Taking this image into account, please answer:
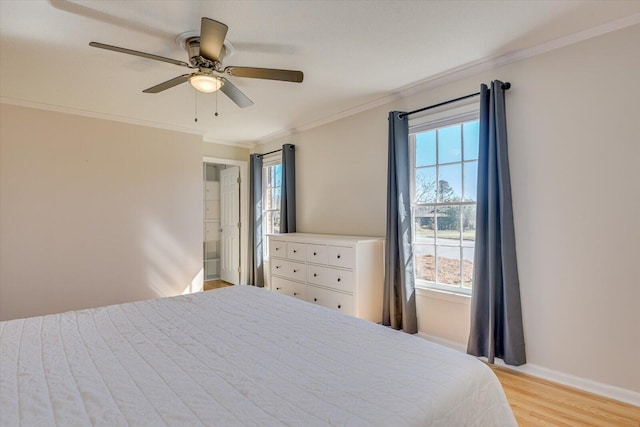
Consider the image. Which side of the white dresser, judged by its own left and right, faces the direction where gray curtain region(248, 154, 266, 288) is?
right

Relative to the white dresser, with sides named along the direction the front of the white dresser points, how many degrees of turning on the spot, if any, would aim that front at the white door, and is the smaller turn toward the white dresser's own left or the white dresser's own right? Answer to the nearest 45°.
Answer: approximately 90° to the white dresser's own right

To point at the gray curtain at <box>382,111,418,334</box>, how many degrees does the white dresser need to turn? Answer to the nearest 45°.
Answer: approximately 135° to its left

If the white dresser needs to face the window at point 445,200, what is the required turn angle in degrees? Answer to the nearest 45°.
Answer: approximately 135° to its left

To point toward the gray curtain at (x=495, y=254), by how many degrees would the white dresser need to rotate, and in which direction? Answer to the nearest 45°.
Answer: approximately 90° to its left
